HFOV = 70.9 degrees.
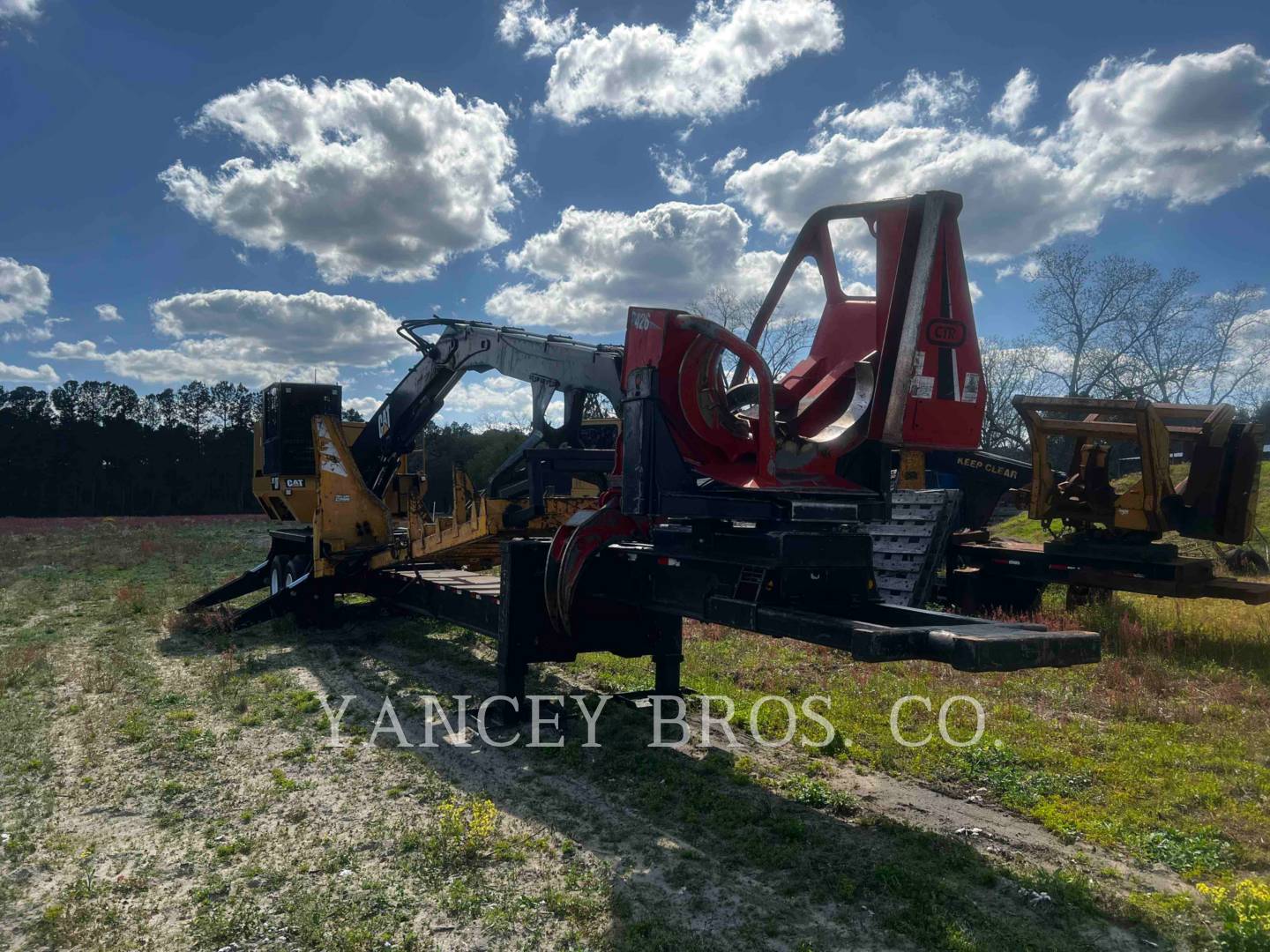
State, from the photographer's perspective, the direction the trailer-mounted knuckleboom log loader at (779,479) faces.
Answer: facing the viewer and to the right of the viewer
